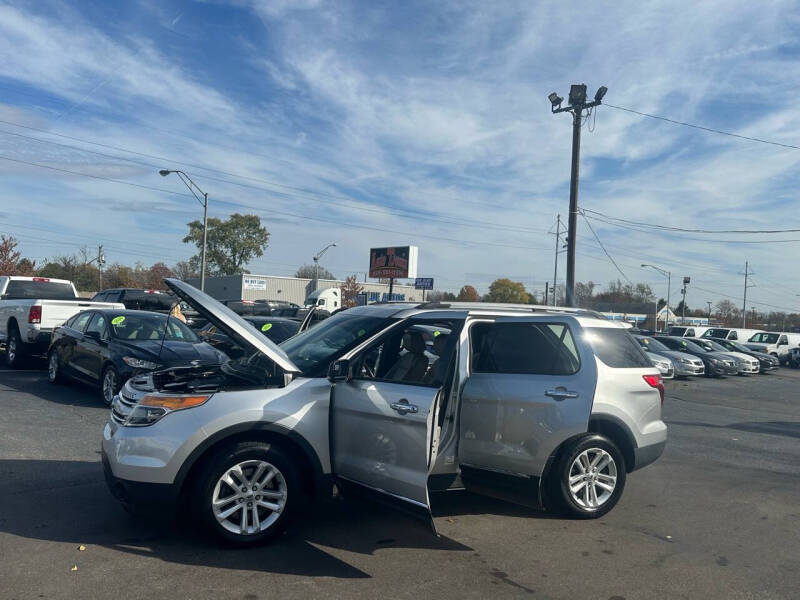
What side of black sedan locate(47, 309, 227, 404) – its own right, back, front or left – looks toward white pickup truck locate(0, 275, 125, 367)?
back

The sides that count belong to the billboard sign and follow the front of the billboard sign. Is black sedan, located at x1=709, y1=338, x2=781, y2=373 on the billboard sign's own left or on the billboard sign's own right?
on the billboard sign's own left

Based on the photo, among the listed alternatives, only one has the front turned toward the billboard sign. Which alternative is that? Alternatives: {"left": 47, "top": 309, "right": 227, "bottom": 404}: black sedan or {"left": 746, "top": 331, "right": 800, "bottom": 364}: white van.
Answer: the white van

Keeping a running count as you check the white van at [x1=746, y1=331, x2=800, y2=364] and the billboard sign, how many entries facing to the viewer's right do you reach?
0

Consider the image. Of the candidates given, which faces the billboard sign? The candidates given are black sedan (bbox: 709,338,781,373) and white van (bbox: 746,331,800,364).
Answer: the white van

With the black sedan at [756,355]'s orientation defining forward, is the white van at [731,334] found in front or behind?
behind

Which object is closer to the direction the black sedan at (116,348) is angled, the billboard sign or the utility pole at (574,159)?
the utility pole

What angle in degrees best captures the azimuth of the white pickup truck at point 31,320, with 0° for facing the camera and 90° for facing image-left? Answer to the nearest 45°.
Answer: approximately 135°

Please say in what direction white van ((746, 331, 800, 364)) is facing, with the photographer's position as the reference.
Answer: facing the viewer and to the left of the viewer

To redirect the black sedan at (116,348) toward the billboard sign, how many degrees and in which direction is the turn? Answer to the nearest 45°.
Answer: approximately 90° to its left
